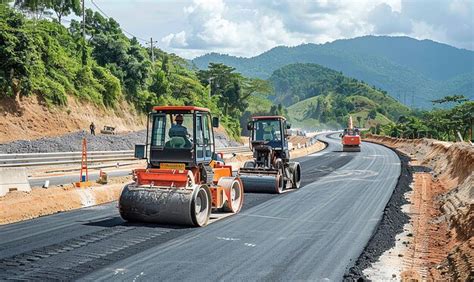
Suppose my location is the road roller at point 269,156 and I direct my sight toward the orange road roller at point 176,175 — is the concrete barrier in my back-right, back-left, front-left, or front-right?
front-right

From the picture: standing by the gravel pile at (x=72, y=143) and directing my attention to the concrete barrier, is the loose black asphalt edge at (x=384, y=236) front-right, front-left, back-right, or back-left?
front-left

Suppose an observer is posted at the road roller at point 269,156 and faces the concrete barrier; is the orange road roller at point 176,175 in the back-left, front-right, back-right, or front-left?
front-left

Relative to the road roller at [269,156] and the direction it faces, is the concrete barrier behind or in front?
in front

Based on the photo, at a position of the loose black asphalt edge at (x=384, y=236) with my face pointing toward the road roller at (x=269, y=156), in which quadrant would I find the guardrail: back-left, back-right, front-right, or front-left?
front-left

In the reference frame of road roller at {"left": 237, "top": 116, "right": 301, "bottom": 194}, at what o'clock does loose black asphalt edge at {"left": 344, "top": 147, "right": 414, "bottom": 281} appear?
The loose black asphalt edge is roughly at 10 o'clock from the road roller.

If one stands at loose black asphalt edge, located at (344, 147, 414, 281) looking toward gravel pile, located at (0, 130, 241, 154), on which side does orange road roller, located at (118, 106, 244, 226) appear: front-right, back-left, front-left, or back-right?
front-left

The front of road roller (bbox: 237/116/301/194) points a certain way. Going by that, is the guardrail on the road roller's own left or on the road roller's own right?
on the road roller's own right

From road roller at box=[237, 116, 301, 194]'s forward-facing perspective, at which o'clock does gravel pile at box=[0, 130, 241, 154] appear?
The gravel pile is roughly at 3 o'clock from the road roller.

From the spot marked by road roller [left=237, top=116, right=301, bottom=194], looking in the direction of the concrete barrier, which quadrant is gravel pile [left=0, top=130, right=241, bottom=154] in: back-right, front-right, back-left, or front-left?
front-right

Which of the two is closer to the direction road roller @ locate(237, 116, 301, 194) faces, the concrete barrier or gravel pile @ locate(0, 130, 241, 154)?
the concrete barrier
